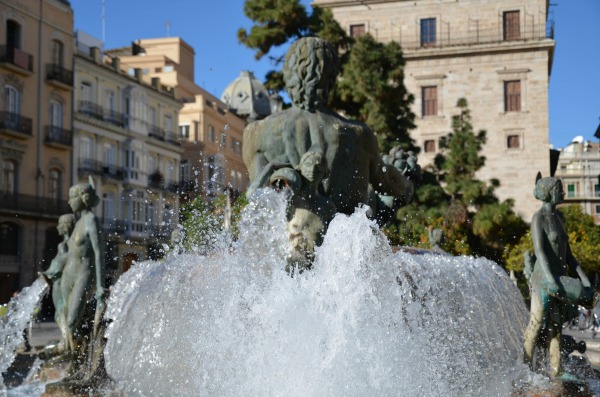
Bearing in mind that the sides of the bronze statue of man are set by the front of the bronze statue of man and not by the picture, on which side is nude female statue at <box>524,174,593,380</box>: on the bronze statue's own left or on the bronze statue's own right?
on the bronze statue's own right

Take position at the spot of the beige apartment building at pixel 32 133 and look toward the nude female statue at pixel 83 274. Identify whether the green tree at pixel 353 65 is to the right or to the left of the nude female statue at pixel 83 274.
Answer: left

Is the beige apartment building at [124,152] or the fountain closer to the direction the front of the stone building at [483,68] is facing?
the fountain

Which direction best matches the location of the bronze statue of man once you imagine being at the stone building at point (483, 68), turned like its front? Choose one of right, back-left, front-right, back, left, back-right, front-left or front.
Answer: front

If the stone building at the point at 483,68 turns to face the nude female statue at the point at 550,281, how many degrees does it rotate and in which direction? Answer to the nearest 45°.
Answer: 0° — it already faces it

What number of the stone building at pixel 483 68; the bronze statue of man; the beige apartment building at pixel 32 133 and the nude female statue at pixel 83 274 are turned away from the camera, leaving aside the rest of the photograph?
1

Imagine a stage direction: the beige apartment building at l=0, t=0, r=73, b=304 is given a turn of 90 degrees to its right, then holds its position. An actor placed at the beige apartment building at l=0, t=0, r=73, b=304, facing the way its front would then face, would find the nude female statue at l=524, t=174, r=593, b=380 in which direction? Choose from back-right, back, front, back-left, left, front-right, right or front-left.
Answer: front-left

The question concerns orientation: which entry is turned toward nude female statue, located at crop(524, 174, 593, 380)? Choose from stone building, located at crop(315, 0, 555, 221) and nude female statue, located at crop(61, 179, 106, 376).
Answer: the stone building

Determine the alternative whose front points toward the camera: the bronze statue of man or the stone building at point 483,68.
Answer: the stone building

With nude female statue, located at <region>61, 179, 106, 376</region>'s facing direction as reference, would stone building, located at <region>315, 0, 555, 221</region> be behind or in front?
behind

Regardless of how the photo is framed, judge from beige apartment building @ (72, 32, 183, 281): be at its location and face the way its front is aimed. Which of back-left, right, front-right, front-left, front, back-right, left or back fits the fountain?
front-right

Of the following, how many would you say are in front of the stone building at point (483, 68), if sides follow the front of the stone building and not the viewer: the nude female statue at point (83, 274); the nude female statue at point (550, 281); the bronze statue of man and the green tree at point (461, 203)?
4

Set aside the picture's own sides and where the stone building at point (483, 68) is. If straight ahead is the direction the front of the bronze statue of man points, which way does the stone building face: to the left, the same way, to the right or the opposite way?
the opposite way

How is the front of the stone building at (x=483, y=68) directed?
toward the camera

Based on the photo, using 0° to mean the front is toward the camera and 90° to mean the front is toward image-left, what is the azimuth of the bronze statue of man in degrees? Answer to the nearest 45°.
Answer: approximately 180°

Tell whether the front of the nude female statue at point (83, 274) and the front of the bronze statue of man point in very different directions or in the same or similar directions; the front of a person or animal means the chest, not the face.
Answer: very different directions

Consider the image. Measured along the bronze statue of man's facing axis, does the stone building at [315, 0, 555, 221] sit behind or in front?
in front
